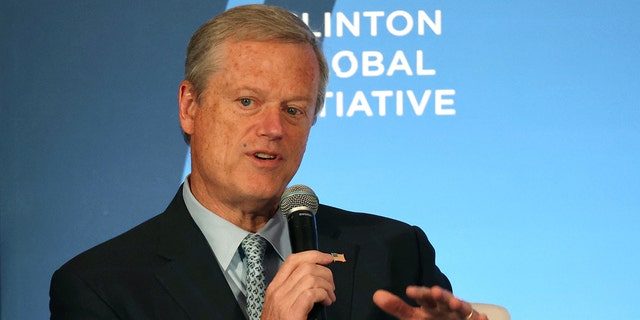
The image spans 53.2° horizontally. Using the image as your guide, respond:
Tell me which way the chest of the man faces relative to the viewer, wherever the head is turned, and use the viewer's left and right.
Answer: facing the viewer

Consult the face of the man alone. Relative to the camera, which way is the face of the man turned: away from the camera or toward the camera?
toward the camera
